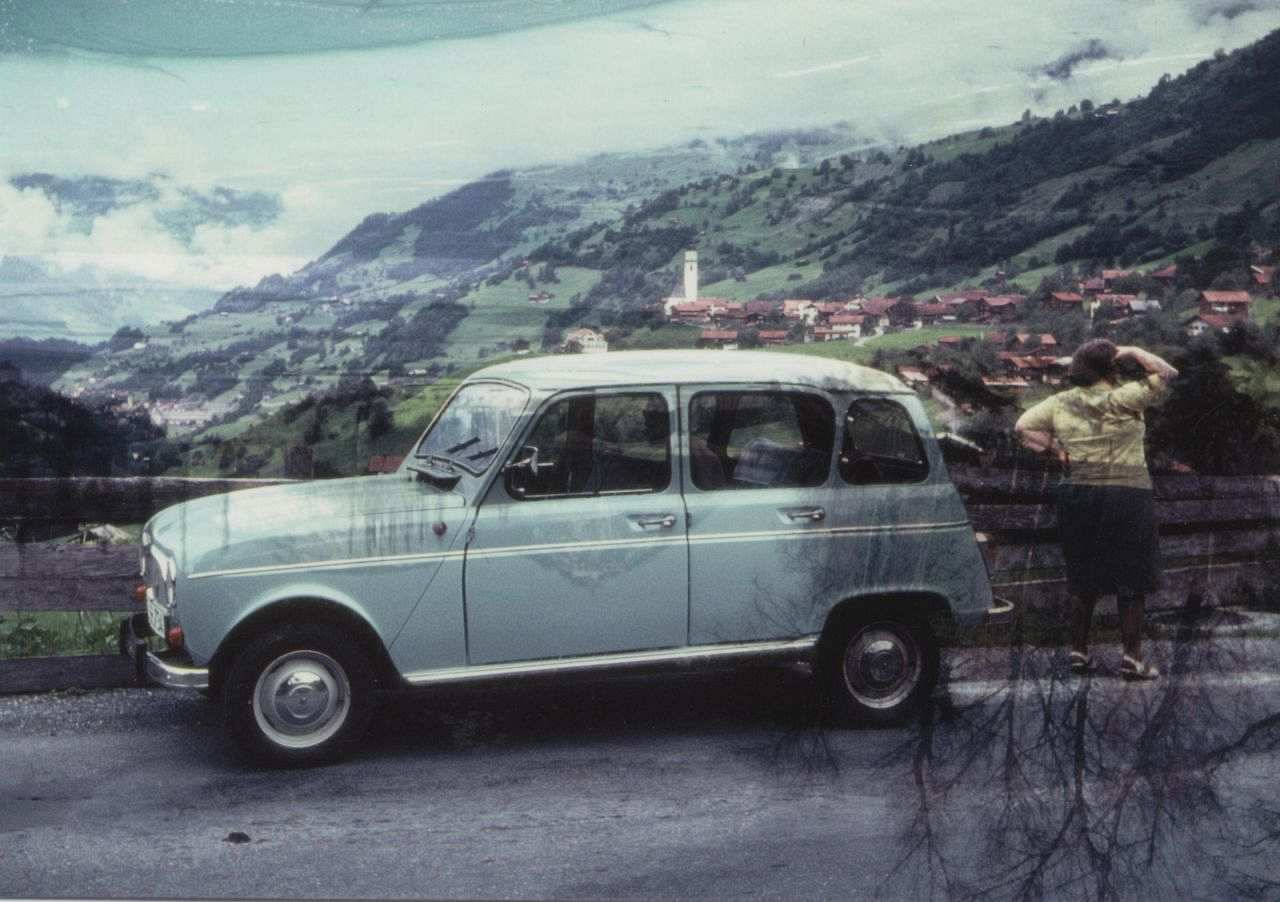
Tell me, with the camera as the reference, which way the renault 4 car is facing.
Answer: facing to the left of the viewer

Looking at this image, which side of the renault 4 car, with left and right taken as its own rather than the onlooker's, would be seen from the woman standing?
back

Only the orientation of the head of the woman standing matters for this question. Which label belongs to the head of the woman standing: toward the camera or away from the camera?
away from the camera
